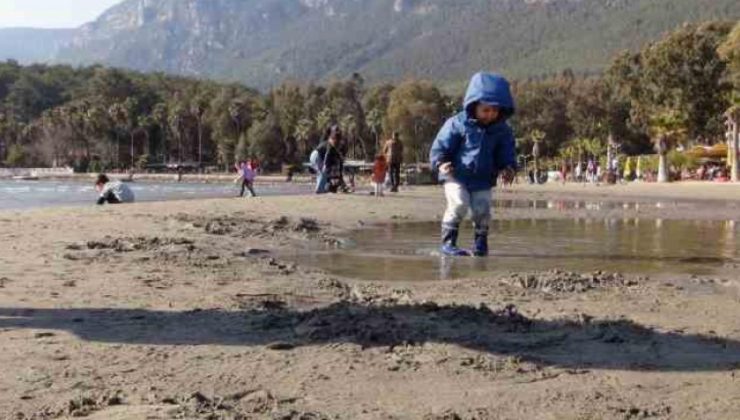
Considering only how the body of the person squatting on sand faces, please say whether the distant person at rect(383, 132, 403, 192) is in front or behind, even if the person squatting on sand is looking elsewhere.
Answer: behind

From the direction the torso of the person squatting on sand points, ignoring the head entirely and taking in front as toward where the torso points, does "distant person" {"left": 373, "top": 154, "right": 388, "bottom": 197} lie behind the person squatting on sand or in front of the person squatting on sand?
behind

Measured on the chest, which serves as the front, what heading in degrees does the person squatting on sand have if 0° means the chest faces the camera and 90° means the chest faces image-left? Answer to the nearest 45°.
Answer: approximately 90°
